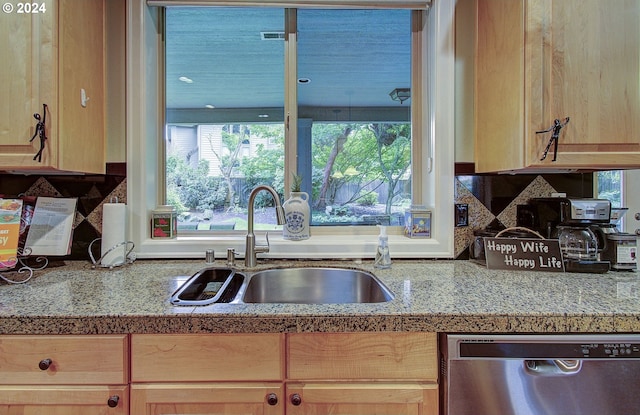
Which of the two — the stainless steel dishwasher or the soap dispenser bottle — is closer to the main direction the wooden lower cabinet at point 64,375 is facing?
the stainless steel dishwasher

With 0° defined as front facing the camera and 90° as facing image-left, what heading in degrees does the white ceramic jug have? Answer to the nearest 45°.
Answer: approximately 0°

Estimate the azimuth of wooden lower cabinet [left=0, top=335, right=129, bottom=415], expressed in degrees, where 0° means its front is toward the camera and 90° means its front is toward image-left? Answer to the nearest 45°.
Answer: approximately 0°

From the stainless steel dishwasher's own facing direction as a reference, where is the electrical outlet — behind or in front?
behind

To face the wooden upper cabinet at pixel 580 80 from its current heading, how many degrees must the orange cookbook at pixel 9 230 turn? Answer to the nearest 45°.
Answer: approximately 45° to its left
